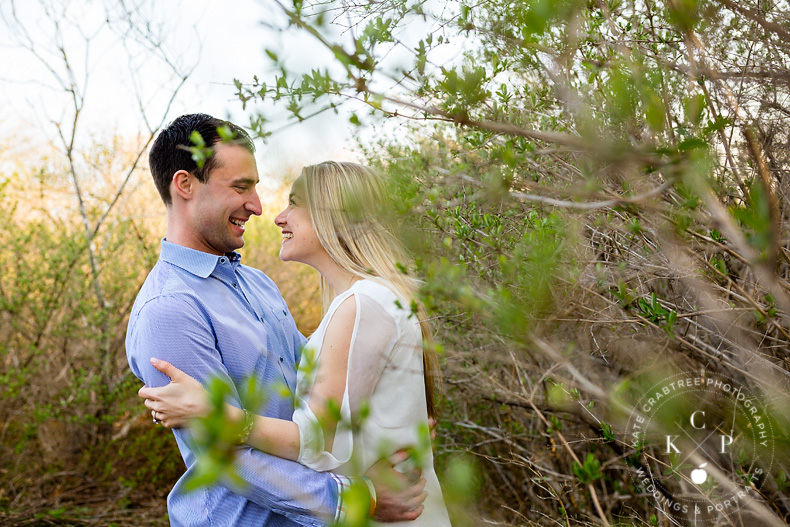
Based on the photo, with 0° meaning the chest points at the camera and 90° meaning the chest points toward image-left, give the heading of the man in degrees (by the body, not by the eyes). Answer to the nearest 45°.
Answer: approximately 315°

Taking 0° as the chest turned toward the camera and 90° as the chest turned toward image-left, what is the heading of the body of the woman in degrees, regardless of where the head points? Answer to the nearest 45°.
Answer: approximately 90°
